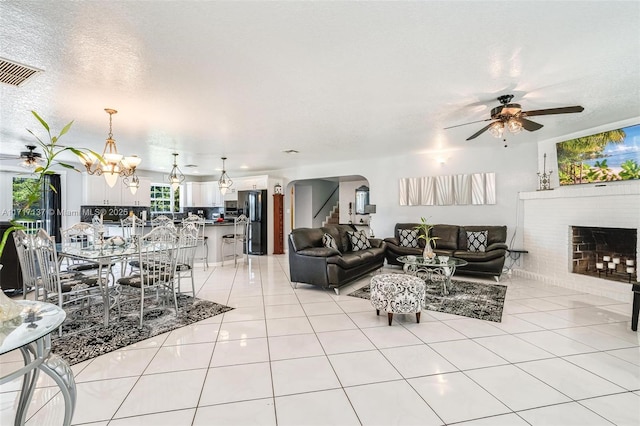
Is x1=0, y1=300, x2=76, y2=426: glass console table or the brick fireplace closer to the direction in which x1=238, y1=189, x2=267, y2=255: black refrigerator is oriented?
the glass console table

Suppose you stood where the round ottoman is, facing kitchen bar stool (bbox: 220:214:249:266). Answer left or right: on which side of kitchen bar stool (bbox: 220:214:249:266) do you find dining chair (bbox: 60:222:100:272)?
left

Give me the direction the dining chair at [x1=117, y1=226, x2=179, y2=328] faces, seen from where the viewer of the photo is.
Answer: facing away from the viewer and to the left of the viewer

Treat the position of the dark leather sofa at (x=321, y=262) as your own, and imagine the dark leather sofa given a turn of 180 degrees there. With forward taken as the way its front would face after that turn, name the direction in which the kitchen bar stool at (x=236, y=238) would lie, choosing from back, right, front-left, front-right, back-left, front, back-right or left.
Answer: front

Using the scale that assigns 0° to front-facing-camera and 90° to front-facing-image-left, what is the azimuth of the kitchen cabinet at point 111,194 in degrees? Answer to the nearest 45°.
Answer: approximately 0°

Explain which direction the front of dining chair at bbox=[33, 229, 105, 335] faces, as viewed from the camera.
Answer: facing away from the viewer and to the right of the viewer

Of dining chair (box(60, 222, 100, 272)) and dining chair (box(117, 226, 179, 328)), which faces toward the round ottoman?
dining chair (box(60, 222, 100, 272))

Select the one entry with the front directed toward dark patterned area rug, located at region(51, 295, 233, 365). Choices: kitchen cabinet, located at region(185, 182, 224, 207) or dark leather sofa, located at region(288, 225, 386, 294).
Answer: the kitchen cabinet

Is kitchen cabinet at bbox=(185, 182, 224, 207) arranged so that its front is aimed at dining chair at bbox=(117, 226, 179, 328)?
yes

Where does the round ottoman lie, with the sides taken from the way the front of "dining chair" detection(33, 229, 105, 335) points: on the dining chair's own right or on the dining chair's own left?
on the dining chair's own right

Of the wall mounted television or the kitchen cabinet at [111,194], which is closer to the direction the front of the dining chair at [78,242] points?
the wall mounted television

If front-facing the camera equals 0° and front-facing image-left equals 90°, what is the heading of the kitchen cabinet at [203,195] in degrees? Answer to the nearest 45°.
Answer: approximately 0°
